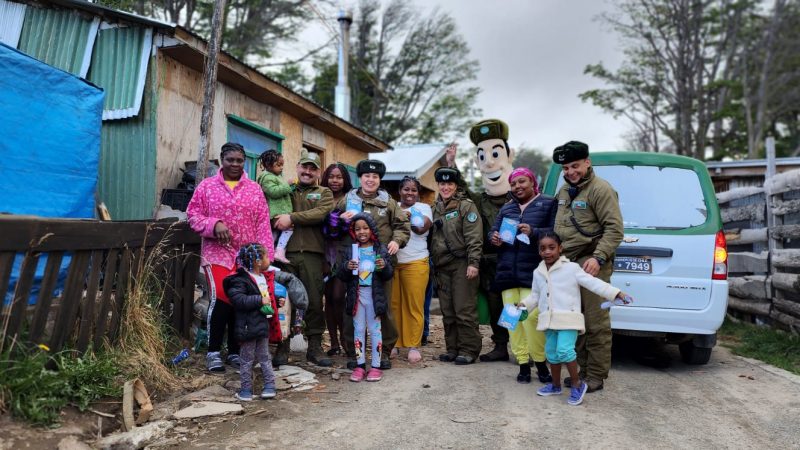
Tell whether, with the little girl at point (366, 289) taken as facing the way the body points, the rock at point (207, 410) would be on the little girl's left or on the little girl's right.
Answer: on the little girl's right

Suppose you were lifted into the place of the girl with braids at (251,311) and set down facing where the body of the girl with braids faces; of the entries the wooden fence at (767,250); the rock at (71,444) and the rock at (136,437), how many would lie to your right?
2

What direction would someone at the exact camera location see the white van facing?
facing away from the viewer

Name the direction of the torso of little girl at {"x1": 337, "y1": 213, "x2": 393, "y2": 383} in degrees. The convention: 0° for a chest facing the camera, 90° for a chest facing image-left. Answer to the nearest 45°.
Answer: approximately 0°

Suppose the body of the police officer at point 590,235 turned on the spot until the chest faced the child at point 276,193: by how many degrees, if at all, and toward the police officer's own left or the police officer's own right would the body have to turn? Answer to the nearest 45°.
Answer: approximately 45° to the police officer's own right

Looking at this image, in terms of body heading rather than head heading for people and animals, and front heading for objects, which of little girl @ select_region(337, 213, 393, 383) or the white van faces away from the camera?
the white van

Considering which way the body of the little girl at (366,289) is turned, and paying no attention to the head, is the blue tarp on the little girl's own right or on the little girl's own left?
on the little girl's own right

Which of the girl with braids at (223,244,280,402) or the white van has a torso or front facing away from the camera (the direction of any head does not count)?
the white van

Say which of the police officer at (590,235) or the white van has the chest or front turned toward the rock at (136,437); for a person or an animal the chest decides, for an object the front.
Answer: the police officer

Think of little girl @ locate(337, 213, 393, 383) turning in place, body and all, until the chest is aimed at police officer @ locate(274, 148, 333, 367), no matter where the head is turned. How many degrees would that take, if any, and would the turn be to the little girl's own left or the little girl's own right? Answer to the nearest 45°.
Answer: approximately 135° to the little girl's own right
